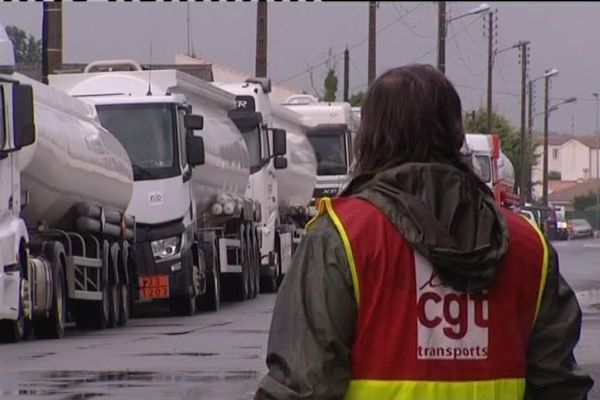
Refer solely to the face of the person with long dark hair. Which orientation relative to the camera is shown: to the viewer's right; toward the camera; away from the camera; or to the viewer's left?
away from the camera

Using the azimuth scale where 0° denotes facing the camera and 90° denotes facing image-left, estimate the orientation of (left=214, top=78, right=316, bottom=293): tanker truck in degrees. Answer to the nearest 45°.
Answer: approximately 45°

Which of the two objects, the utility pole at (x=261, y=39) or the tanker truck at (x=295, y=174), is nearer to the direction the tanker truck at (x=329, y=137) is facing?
the tanker truck

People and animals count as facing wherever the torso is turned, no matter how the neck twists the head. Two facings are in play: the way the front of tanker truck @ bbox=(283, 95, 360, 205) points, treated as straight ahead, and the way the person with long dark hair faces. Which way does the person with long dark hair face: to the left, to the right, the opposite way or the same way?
the opposite way

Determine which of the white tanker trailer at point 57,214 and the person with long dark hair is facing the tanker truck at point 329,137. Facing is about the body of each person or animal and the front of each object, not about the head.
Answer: the person with long dark hair

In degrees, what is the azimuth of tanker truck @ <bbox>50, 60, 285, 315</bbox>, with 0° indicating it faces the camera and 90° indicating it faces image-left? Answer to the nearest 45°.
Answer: approximately 45°

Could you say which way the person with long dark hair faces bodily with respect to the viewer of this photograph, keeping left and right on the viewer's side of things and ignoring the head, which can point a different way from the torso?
facing away from the viewer

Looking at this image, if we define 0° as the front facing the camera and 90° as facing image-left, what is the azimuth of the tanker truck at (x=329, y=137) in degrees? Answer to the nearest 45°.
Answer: approximately 0°

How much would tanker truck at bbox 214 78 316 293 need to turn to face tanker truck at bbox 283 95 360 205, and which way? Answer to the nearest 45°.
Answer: approximately 135° to its right

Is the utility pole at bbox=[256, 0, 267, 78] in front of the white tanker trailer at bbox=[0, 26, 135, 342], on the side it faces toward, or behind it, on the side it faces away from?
behind
